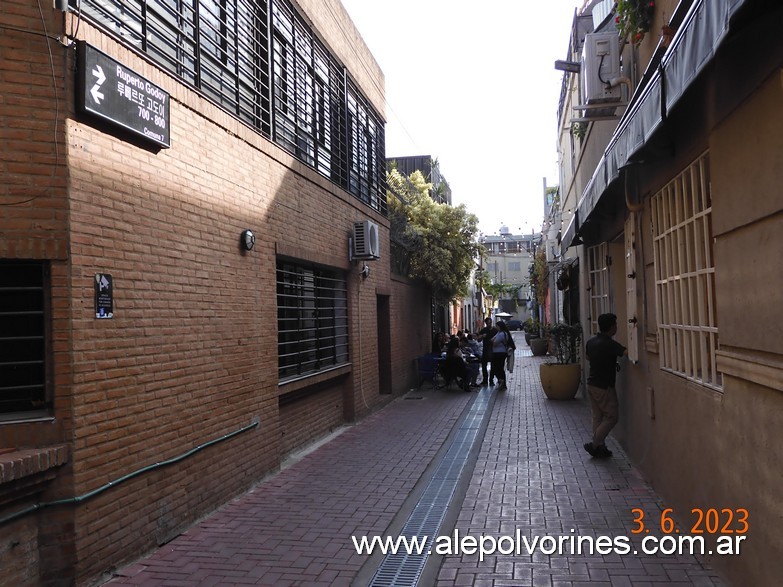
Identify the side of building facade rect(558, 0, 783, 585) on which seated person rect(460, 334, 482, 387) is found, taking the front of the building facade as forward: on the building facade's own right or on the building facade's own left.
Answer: on the building facade's own right

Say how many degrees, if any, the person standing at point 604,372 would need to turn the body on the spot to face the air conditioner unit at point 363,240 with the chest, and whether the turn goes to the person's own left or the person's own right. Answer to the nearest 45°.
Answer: approximately 90° to the person's own left

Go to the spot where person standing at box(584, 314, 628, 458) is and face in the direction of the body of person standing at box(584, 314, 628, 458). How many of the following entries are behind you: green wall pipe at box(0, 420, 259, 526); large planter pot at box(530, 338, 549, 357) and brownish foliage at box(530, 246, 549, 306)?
1

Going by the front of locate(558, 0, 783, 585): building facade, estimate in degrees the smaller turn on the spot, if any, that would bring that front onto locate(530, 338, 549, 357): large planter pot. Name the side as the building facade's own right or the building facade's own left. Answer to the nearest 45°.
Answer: approximately 90° to the building facade's own right

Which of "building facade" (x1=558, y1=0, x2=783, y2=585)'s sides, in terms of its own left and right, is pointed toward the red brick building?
front

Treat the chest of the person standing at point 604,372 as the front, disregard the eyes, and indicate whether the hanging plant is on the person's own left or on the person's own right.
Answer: on the person's own left

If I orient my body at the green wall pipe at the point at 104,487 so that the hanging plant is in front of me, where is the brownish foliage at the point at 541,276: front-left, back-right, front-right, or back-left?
front-left

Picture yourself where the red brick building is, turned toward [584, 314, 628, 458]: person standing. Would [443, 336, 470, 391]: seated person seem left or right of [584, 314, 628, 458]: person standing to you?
left

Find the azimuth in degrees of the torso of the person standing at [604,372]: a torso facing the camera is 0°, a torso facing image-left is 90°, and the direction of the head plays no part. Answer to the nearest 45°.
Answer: approximately 225°

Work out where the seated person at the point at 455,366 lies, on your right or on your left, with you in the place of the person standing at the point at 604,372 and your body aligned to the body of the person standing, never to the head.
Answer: on your left

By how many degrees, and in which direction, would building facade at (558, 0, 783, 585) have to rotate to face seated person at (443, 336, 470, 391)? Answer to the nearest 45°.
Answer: approximately 45° to its right

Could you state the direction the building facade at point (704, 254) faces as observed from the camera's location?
facing to the left of the viewer
